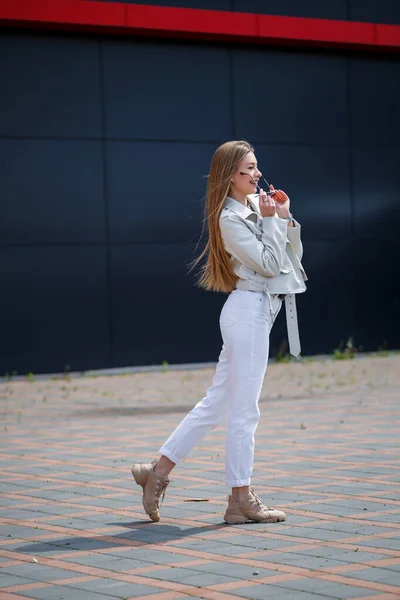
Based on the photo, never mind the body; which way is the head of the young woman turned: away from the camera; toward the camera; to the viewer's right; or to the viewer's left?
to the viewer's right

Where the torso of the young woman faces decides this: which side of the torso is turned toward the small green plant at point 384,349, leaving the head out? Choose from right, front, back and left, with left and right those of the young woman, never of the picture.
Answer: left

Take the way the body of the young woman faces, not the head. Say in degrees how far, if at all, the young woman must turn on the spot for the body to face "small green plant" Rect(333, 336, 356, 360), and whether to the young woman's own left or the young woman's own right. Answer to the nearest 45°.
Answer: approximately 90° to the young woman's own left

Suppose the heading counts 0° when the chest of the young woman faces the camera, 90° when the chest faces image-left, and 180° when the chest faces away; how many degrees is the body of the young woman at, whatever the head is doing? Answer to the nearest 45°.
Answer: approximately 270°

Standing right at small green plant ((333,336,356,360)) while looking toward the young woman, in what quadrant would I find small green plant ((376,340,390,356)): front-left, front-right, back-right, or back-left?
back-left

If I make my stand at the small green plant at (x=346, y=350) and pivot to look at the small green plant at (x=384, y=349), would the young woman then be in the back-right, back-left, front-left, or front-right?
back-right
